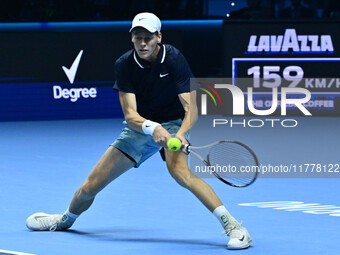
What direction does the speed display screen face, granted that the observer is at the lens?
facing the viewer

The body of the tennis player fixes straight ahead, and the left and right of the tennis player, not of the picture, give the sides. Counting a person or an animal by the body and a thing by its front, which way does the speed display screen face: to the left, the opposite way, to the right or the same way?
the same way

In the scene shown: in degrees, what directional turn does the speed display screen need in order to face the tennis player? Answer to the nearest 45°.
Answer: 0° — it already faces them

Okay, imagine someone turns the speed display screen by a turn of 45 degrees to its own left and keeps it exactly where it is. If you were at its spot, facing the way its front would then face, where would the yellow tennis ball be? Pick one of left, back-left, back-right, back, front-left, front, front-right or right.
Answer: front-right

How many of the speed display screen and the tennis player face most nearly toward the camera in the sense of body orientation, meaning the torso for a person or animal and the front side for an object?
2

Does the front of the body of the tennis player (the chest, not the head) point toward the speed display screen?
no
